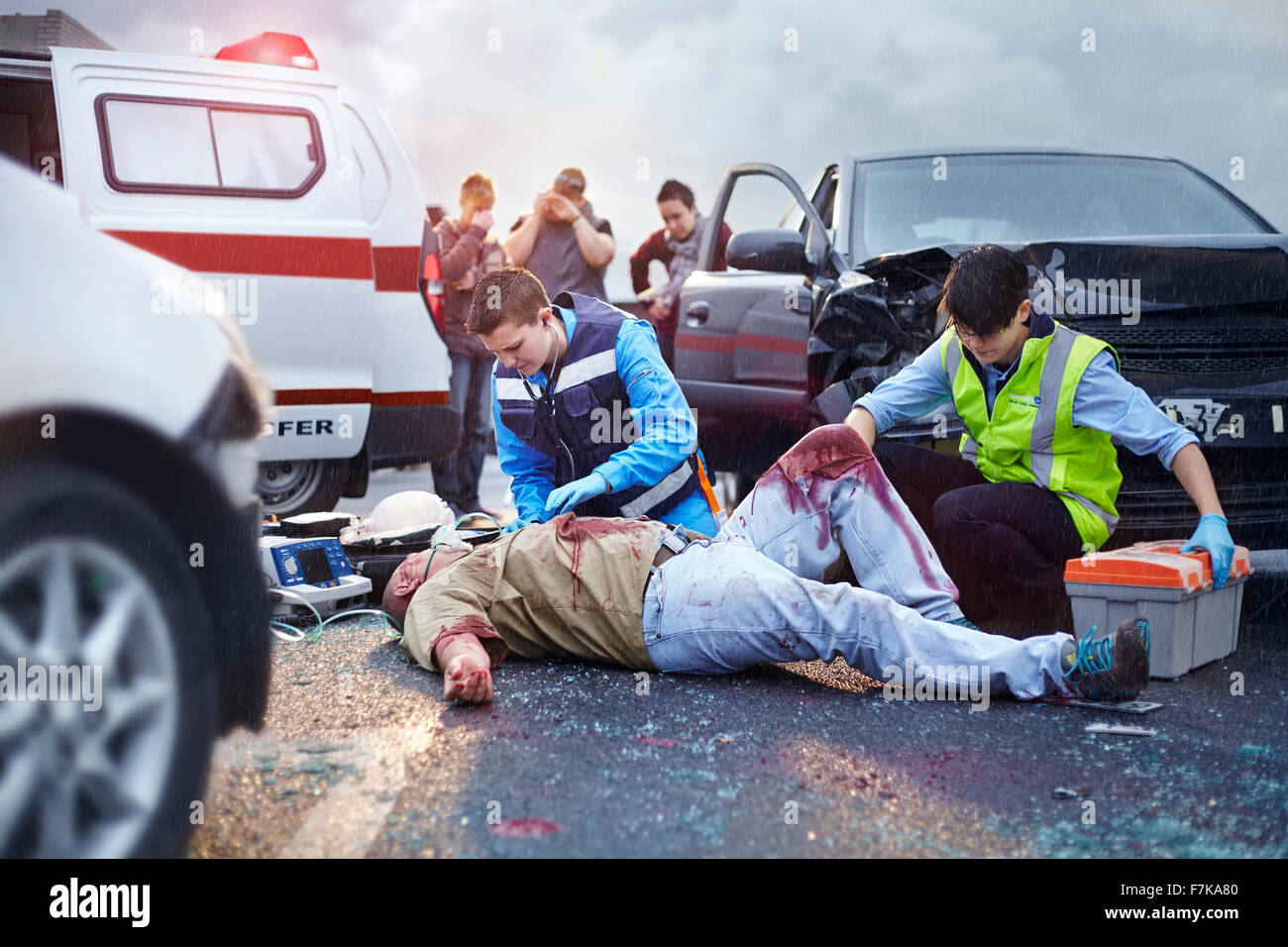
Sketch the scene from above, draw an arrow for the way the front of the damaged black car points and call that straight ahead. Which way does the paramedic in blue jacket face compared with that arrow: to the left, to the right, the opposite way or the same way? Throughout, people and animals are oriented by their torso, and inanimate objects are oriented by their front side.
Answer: to the right

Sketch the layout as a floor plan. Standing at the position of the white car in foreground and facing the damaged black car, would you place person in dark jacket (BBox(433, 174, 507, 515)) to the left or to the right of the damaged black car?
left

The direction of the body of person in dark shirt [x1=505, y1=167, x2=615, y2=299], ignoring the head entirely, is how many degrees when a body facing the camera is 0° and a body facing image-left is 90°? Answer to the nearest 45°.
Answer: approximately 0°

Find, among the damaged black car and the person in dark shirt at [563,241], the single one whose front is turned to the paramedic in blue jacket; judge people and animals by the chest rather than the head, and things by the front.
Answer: the person in dark shirt

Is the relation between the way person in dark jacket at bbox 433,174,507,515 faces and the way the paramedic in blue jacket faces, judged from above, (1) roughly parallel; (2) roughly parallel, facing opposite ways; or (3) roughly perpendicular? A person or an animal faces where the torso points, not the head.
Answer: roughly perpendicular

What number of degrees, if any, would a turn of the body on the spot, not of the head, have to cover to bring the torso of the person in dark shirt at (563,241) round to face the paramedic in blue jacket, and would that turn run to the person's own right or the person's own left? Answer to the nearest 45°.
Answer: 0° — they already face them

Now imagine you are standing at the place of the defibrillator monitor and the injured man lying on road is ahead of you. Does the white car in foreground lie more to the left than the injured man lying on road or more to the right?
right
